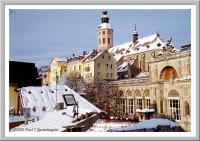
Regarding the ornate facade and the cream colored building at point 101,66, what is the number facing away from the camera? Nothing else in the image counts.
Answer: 0

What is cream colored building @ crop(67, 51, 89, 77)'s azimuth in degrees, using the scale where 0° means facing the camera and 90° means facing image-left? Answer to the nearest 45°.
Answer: approximately 45°

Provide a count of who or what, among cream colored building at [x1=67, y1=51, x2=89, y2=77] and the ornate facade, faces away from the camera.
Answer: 0

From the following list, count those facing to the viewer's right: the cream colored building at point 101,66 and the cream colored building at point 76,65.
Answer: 0

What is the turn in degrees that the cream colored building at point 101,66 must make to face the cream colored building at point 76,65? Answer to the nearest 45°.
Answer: approximately 45° to its right
